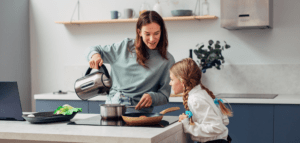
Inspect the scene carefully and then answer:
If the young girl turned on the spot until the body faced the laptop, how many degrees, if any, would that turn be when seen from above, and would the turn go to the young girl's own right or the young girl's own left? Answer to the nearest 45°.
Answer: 0° — they already face it

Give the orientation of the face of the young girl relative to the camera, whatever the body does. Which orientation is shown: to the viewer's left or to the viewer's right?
to the viewer's left
